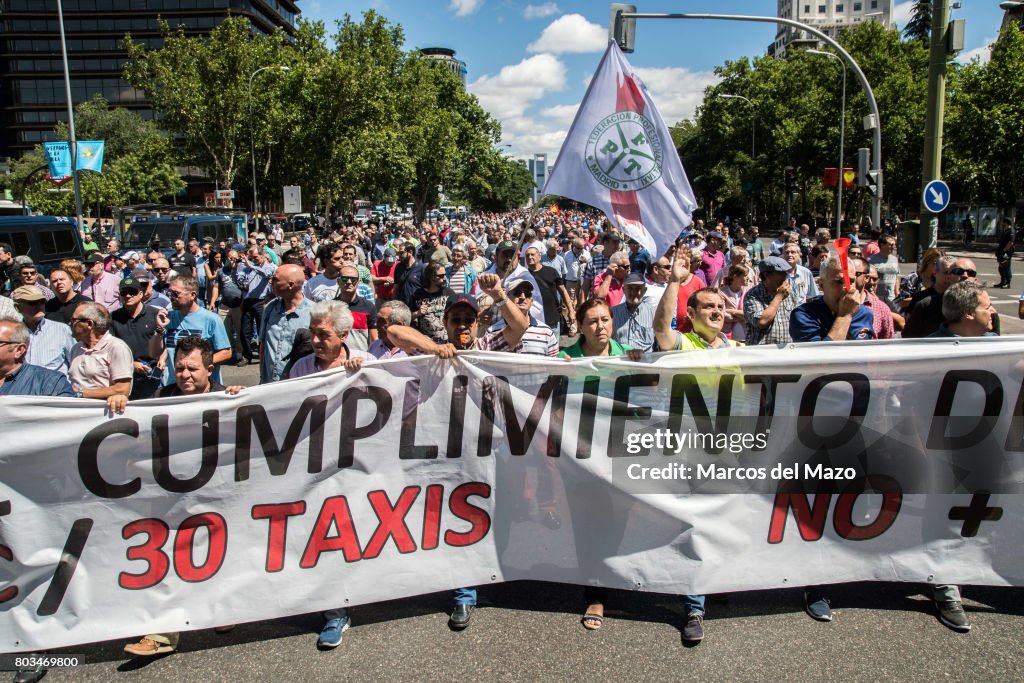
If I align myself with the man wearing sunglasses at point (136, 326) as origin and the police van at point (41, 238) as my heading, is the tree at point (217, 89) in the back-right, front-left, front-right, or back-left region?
front-right

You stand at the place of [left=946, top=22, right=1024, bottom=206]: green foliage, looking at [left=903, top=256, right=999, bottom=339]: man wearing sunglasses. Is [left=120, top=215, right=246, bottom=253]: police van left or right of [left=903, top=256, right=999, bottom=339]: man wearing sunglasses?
right

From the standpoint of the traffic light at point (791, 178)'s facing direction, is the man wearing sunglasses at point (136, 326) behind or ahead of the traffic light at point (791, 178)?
ahead

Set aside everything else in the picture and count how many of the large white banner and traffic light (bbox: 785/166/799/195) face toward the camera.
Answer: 2

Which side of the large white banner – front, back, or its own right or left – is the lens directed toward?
front

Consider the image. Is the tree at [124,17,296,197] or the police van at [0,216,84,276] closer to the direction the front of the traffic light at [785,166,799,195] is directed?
the police van

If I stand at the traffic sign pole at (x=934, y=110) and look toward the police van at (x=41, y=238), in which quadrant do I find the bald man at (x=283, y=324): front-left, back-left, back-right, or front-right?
front-left

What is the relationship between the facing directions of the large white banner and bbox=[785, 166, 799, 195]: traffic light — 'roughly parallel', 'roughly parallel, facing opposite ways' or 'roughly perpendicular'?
roughly parallel

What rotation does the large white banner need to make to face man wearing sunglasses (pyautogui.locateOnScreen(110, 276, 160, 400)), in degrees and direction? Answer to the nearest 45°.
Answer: approximately 135° to its right

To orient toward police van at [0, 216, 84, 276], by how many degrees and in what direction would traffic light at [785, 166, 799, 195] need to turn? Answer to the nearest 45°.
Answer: approximately 45° to its right

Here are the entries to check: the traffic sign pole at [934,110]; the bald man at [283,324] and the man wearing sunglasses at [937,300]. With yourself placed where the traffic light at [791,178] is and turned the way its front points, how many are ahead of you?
3

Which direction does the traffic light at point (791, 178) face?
toward the camera
